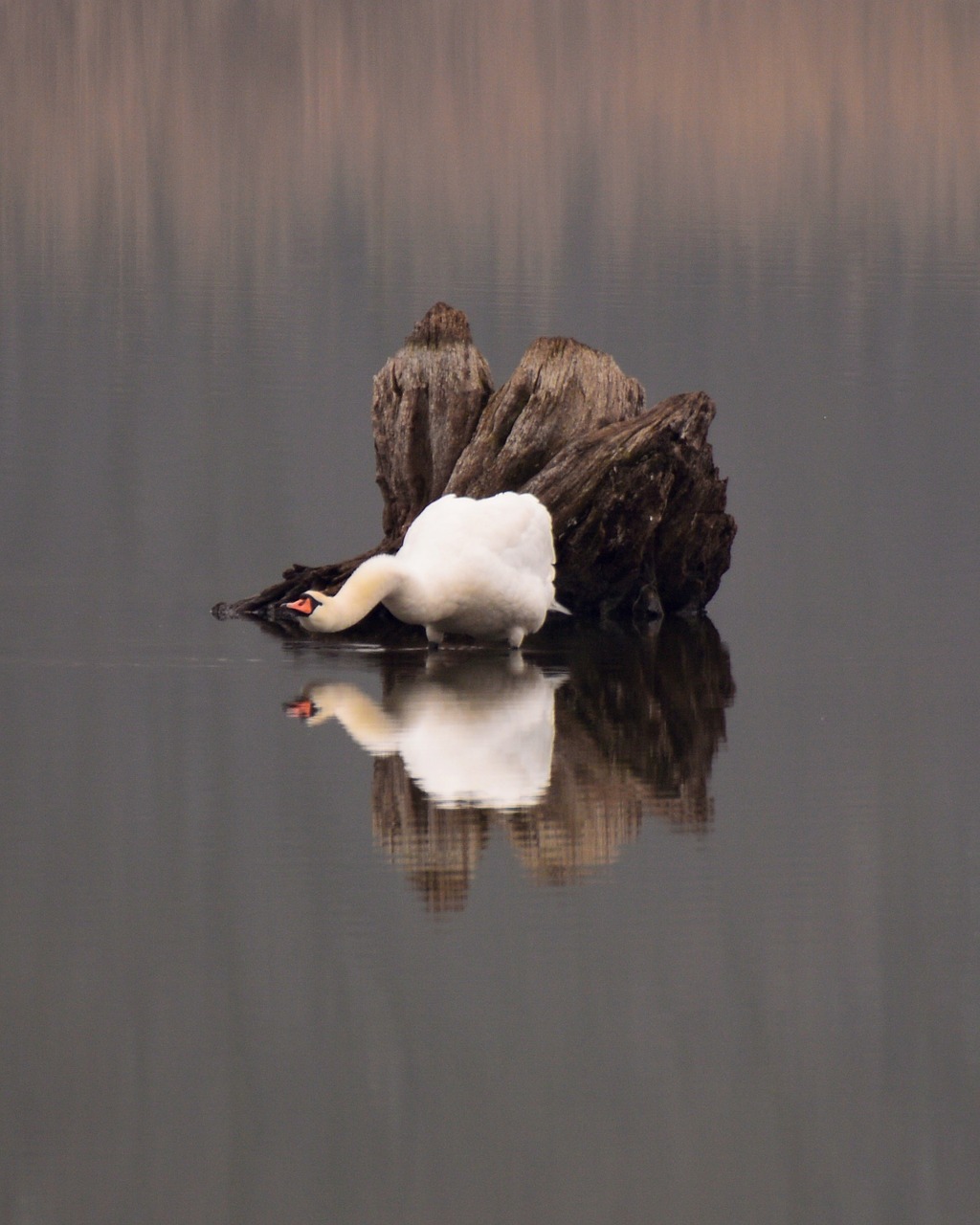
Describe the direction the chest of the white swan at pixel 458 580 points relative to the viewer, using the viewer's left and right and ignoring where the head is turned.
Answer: facing the viewer and to the left of the viewer
